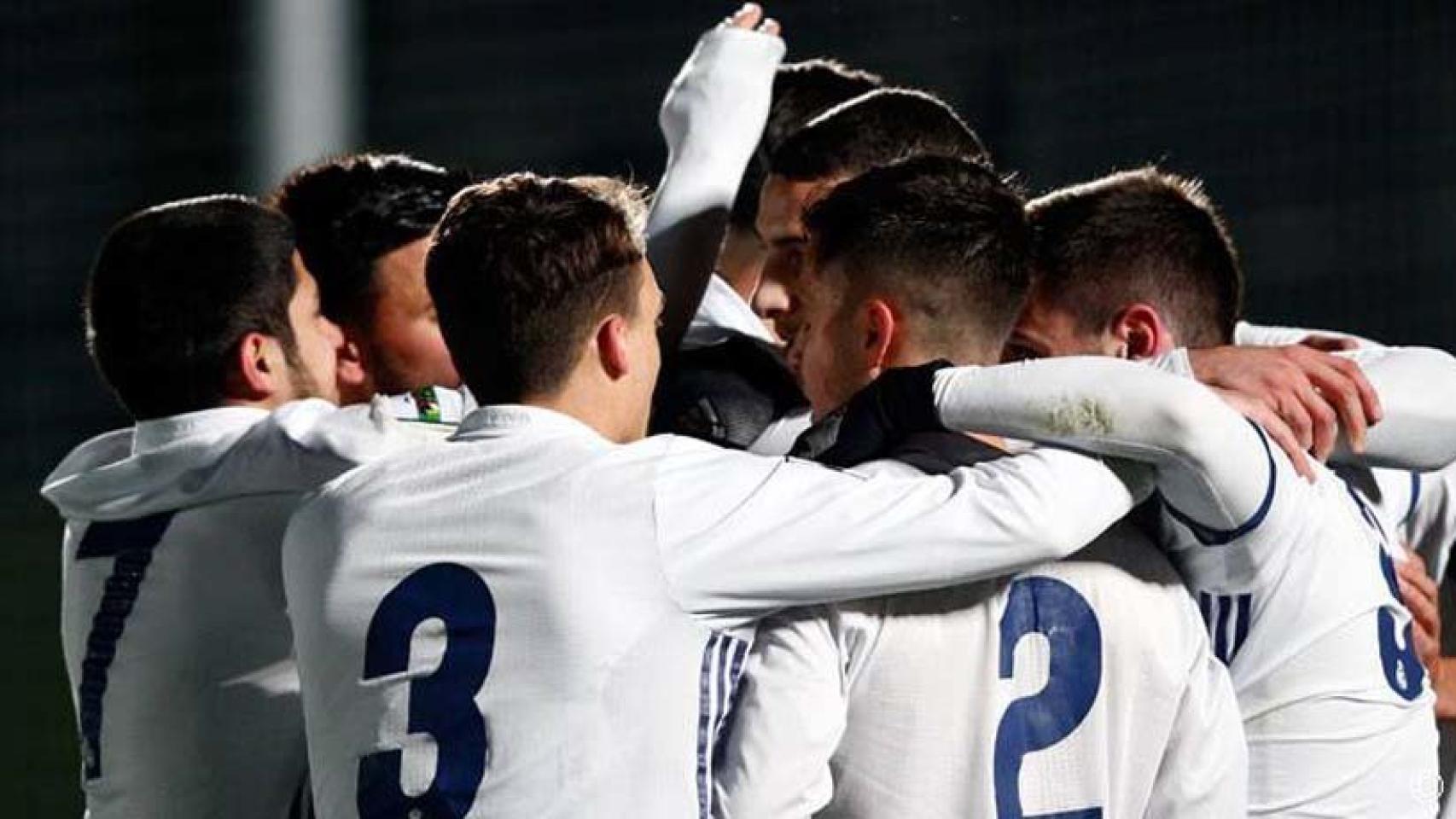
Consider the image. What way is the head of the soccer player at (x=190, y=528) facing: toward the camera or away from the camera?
away from the camera

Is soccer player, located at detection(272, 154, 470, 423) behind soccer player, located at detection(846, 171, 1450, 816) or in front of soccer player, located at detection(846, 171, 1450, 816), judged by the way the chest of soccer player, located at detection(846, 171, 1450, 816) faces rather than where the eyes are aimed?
in front

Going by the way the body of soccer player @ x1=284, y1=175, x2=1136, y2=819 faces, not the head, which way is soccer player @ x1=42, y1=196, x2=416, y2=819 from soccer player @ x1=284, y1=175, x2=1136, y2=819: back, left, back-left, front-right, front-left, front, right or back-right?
left

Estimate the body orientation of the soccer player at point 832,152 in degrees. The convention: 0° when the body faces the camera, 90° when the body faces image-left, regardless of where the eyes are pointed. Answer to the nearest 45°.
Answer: approximately 45°

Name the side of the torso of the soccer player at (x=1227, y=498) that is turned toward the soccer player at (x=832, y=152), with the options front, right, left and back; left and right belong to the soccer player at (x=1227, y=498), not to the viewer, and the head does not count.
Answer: front

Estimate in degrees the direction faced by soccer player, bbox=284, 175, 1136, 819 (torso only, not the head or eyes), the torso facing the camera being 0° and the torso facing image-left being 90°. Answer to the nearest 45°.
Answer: approximately 225°

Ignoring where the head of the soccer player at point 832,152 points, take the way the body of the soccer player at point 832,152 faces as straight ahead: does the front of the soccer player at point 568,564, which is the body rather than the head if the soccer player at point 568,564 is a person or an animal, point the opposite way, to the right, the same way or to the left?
the opposite way

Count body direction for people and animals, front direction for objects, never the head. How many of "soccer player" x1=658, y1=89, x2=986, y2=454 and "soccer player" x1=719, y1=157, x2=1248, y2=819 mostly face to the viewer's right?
0

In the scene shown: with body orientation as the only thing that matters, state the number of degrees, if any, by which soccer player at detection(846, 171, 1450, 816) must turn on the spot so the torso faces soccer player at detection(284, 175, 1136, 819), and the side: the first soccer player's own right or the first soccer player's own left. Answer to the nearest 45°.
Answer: approximately 90° to the first soccer player's own left

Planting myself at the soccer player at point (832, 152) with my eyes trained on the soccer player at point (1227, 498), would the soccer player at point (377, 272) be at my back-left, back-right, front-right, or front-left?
back-right

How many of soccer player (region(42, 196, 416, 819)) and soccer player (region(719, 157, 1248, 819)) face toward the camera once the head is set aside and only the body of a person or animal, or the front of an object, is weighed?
0
